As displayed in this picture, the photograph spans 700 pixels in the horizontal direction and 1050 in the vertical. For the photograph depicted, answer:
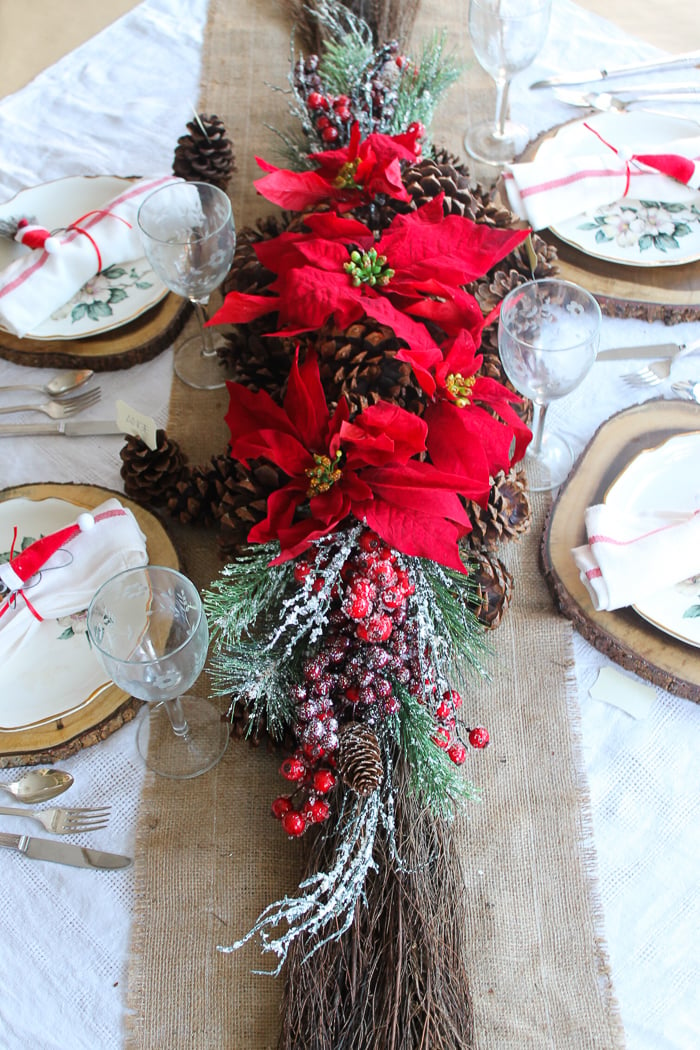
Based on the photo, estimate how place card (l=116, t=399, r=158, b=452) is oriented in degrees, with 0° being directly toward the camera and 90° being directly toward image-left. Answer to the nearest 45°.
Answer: approximately 45°
